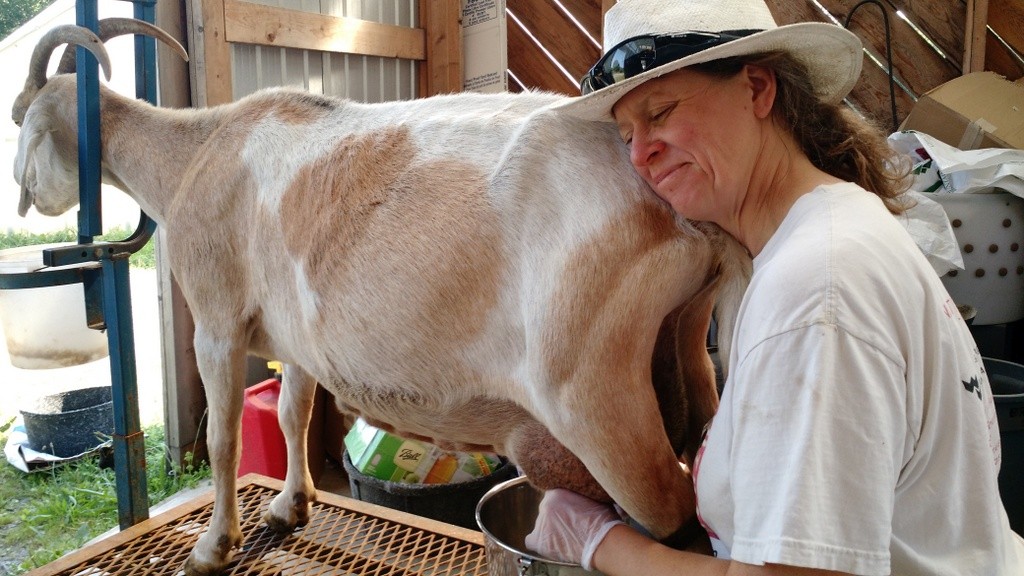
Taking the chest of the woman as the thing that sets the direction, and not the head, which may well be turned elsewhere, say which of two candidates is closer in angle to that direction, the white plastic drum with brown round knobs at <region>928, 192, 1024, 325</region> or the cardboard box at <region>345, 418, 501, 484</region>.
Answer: the cardboard box

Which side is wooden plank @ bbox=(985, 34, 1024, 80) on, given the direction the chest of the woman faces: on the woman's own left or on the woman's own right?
on the woman's own right

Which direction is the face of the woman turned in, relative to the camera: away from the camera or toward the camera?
toward the camera

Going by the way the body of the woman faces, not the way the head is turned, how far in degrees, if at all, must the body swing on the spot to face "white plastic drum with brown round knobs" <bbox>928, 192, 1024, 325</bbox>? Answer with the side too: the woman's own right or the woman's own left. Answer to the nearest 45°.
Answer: approximately 90° to the woman's own right

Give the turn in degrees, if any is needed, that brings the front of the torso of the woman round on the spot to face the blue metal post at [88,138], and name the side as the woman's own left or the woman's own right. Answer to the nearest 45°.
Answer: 0° — they already face it

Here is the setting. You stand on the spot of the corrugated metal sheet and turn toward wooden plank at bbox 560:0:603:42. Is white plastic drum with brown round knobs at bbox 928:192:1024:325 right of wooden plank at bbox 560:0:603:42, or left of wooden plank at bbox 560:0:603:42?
right

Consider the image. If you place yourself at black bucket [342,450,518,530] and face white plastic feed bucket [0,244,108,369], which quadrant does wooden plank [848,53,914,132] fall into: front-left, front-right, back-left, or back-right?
back-right

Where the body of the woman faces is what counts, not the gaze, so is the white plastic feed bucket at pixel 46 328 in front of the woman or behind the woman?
in front

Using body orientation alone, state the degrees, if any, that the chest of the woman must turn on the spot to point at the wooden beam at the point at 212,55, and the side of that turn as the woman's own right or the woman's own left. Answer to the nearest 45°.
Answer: approximately 45° to the woman's own right

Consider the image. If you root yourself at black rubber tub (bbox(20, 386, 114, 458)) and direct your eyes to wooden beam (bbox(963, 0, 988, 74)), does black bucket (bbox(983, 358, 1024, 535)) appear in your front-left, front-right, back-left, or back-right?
front-right

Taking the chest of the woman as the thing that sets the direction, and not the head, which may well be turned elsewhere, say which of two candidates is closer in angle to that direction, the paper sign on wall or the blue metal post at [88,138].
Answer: the blue metal post

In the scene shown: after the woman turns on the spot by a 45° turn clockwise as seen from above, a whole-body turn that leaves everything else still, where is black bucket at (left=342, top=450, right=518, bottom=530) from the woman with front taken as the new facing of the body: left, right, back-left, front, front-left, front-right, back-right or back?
front

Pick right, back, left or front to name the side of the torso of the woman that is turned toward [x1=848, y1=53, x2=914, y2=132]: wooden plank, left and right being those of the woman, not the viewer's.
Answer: right

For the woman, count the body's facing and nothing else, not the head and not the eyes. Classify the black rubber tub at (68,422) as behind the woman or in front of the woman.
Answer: in front

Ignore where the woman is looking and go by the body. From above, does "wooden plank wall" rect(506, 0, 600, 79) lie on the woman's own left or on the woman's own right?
on the woman's own right

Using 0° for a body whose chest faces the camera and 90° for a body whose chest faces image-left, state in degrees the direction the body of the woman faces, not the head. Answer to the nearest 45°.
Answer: approximately 90°

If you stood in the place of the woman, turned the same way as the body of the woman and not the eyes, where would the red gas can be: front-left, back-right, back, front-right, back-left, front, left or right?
front-right

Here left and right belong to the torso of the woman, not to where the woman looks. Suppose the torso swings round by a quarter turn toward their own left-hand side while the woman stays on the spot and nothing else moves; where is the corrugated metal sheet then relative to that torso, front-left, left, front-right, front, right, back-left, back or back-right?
back-right

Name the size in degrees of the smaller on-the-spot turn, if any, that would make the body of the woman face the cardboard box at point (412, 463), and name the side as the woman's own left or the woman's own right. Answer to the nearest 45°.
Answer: approximately 45° to the woman's own right

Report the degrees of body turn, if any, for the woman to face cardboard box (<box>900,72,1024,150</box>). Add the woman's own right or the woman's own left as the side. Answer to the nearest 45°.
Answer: approximately 90° to the woman's own right
